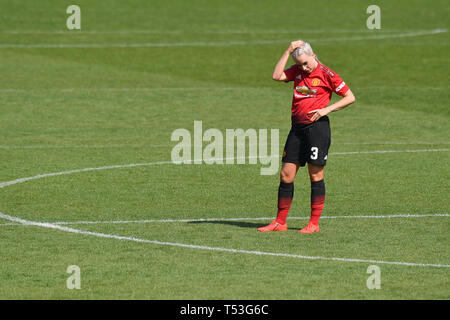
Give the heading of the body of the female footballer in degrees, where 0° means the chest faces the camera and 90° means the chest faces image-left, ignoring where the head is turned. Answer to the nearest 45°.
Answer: approximately 45°
